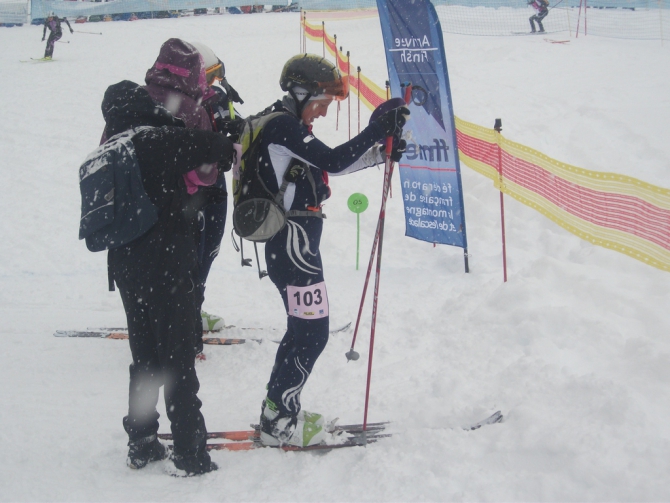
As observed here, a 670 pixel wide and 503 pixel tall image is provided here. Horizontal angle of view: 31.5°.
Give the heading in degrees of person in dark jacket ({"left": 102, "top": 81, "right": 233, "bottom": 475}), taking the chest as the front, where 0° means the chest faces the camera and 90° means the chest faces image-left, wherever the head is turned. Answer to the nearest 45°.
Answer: approximately 270°

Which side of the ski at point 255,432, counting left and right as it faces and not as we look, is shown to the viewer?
right
